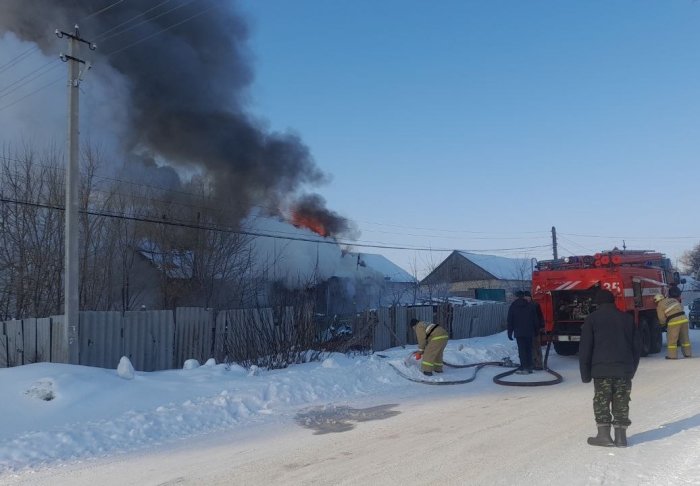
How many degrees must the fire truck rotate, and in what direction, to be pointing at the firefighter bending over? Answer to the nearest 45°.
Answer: approximately 180°

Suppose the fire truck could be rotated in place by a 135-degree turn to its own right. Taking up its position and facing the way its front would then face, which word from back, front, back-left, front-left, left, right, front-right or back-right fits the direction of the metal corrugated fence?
back-right

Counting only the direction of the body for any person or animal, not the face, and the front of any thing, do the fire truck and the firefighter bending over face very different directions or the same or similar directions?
very different directions

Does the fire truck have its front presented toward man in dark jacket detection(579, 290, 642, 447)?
no

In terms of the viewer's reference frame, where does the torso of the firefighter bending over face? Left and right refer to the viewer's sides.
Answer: facing to the left of the viewer

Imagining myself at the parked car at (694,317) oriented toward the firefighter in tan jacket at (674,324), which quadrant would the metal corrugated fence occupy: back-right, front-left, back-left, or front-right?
front-right

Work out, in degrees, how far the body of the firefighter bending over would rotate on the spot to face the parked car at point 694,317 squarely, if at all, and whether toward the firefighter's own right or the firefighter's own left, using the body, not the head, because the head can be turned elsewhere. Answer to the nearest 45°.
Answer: approximately 135° to the firefighter's own right

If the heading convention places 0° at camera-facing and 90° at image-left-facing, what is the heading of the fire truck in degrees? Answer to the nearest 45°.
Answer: approximately 225°

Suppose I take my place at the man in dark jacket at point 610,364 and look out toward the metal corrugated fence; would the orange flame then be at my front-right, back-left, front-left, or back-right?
front-right

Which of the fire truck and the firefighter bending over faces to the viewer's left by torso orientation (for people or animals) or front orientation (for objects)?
the firefighter bending over

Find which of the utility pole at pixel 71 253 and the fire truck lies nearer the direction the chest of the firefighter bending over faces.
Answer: the utility pole

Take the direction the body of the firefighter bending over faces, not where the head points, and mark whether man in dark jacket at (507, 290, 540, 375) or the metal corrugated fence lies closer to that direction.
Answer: the metal corrugated fence

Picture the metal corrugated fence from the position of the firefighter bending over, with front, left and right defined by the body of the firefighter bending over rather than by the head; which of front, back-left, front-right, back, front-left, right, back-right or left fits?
front

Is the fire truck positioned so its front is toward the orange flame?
no
